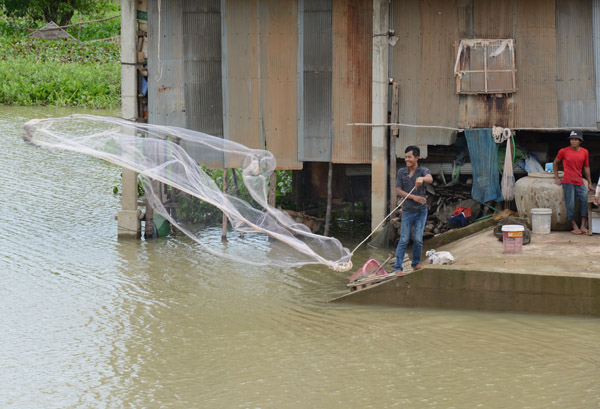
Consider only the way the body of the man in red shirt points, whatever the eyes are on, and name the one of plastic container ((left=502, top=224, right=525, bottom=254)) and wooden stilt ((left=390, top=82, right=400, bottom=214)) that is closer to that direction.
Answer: the plastic container

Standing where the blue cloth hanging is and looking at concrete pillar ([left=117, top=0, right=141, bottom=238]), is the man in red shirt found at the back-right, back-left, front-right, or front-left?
back-left

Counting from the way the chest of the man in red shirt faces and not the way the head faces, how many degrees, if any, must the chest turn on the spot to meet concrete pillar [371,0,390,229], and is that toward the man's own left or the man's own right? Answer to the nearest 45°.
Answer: approximately 90° to the man's own right

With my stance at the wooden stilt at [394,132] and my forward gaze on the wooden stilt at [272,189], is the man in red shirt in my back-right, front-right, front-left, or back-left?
back-left

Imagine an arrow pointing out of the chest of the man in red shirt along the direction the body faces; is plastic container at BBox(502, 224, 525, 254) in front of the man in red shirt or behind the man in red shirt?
in front

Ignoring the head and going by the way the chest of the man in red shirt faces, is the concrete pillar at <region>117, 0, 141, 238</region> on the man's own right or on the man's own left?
on the man's own right

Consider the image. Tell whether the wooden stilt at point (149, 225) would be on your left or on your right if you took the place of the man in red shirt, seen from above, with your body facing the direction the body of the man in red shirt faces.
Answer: on your right

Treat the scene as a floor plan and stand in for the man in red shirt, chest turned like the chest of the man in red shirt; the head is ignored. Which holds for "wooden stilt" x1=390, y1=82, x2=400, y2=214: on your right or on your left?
on your right

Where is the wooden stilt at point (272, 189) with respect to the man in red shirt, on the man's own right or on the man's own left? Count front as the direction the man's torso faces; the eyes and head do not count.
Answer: on the man's own right

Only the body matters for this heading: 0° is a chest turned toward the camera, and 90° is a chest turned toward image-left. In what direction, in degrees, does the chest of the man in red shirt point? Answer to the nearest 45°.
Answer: approximately 0°
